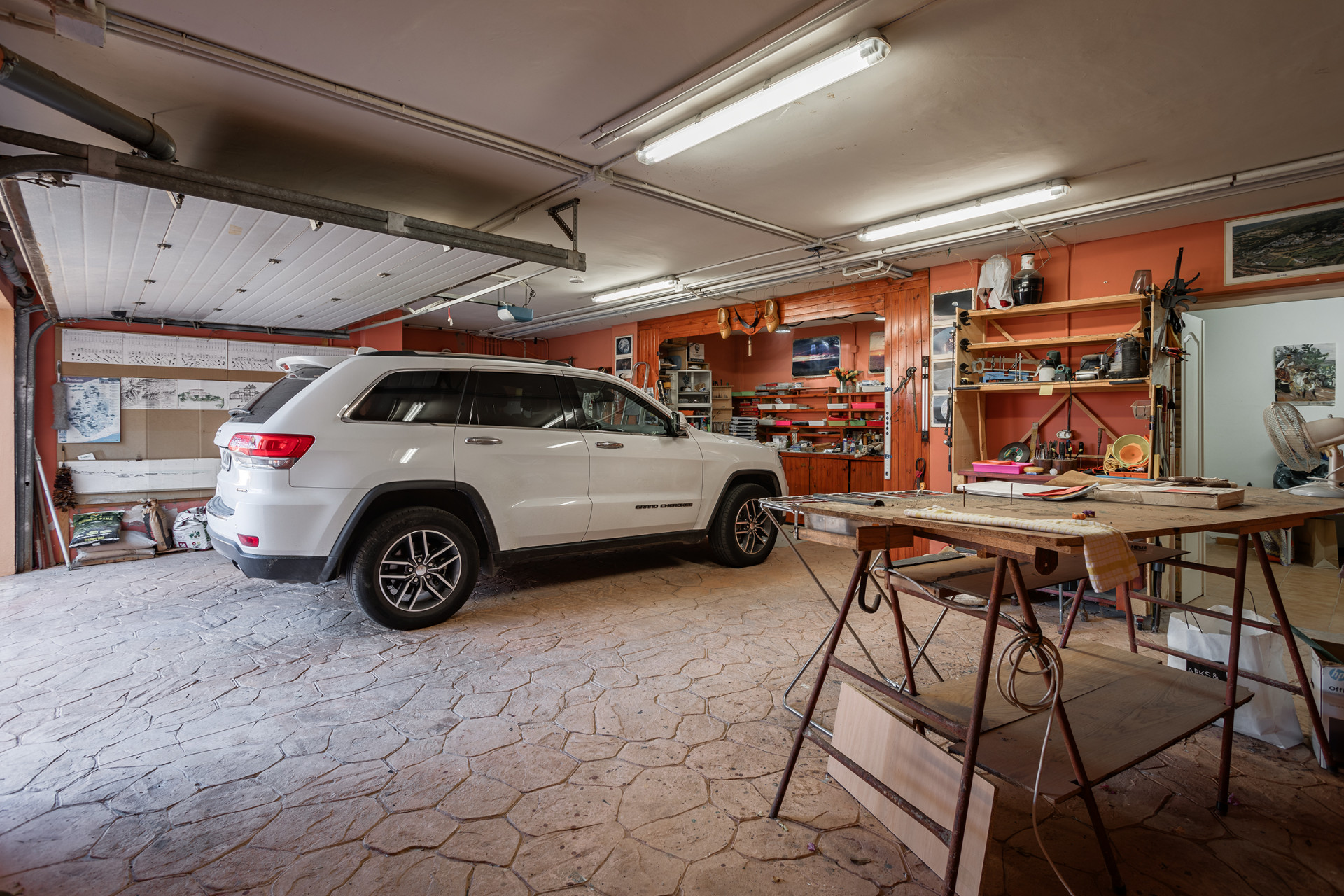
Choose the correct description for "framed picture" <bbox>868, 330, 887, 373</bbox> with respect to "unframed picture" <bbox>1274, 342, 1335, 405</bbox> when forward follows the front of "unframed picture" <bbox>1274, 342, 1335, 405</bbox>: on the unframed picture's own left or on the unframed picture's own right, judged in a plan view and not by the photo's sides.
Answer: on the unframed picture's own right

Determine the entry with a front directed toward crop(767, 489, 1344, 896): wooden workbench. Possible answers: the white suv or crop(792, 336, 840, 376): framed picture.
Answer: the framed picture

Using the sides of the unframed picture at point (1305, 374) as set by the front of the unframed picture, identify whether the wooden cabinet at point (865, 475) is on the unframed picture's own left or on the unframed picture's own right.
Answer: on the unframed picture's own right

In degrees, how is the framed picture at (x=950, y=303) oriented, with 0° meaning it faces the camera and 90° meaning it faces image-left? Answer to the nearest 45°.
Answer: approximately 45°

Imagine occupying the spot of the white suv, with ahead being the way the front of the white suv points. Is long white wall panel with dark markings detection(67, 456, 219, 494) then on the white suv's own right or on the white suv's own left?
on the white suv's own left

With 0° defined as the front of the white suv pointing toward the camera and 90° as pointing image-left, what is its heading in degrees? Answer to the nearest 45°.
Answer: approximately 225°

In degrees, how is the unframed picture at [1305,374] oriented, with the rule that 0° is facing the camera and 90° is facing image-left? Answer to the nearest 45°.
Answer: approximately 0°

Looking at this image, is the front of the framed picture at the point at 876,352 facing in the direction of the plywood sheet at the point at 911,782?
yes
